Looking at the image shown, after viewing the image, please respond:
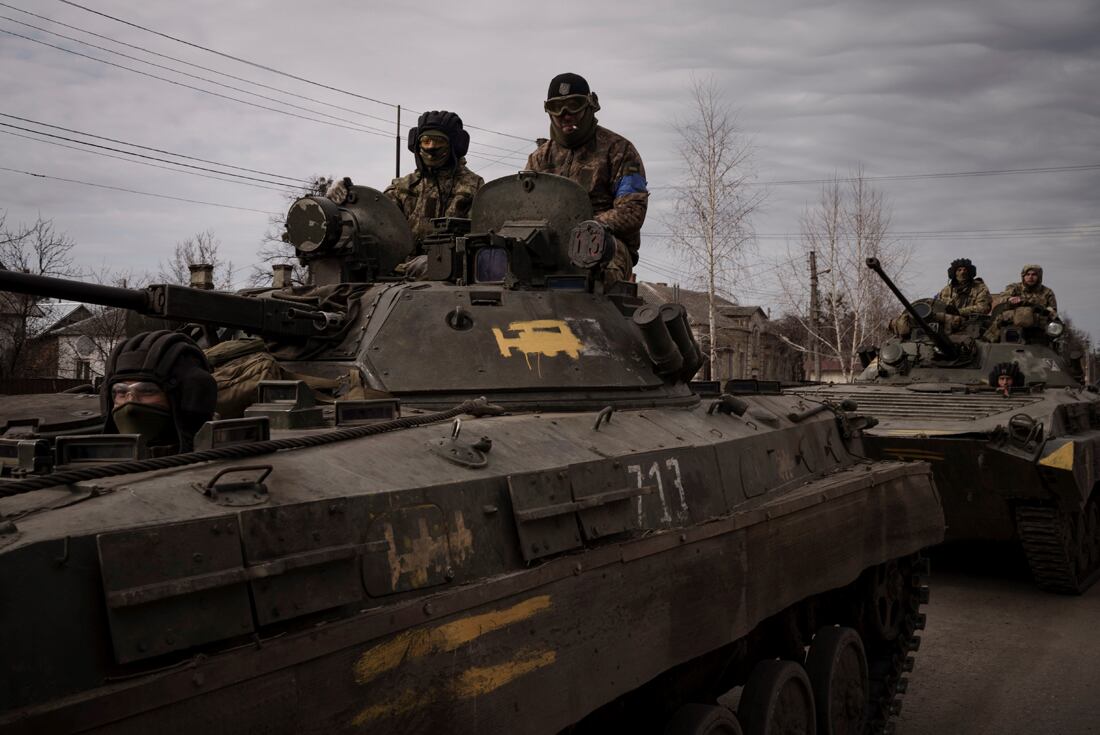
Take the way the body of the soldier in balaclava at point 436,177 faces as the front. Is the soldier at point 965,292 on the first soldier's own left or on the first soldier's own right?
on the first soldier's own left

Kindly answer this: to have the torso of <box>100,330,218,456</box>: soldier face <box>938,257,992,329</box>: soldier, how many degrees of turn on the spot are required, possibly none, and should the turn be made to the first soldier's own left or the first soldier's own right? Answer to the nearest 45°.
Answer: approximately 180°

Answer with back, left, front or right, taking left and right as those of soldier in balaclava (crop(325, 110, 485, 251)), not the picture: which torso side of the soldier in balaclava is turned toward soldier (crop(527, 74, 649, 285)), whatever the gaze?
left

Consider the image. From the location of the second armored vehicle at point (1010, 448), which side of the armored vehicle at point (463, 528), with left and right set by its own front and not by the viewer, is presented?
back

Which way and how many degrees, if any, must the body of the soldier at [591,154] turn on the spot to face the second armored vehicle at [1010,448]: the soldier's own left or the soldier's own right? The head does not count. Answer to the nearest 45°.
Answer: approximately 180°

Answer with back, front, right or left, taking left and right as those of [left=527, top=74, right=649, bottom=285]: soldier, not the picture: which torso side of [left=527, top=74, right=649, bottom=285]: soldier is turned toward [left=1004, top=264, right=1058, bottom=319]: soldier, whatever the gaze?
back

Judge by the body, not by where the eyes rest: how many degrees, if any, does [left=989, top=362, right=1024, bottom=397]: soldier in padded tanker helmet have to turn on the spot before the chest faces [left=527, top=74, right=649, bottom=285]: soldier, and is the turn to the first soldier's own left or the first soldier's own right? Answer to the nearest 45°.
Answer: approximately 45° to the first soldier's own right

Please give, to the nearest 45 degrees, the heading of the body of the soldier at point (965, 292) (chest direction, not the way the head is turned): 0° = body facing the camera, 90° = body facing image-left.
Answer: approximately 0°
